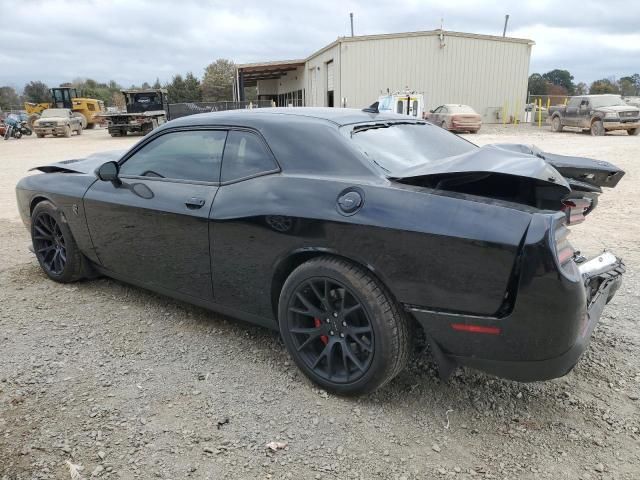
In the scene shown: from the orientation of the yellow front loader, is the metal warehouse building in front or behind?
behind

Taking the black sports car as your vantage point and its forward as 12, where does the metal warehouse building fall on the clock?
The metal warehouse building is roughly at 2 o'clock from the black sports car.

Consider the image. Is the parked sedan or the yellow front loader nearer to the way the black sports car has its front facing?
the yellow front loader

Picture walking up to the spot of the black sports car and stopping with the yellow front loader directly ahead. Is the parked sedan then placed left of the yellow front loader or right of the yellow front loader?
right

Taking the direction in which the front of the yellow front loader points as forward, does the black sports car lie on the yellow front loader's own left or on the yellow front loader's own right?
on the yellow front loader's own left

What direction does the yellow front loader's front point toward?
to the viewer's left

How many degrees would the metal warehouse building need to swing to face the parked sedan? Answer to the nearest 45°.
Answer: approximately 90° to its left
